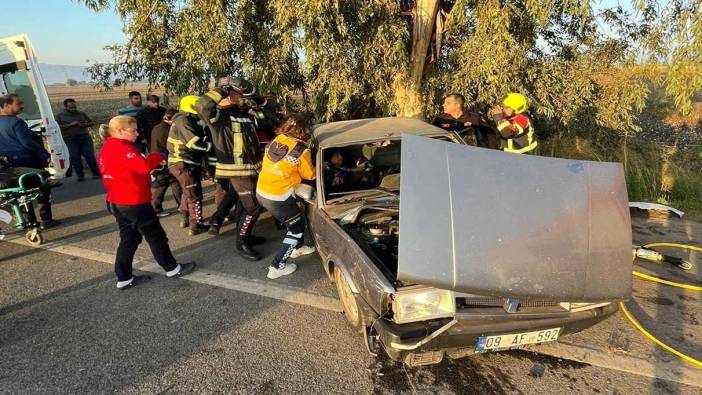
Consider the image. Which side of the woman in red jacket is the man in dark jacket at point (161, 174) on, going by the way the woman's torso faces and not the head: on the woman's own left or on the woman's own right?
on the woman's own left

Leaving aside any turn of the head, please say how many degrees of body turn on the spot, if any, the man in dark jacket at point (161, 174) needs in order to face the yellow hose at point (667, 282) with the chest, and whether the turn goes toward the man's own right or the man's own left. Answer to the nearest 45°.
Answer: approximately 45° to the man's own right

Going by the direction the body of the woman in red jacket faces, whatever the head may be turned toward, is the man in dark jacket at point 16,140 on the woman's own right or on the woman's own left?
on the woman's own left

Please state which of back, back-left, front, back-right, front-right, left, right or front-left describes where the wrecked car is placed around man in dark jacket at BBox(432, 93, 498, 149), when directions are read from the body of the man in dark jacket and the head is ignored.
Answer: front-left

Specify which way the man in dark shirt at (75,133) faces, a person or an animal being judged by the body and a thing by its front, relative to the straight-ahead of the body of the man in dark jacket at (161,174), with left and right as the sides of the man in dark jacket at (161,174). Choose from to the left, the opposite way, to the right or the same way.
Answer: to the right

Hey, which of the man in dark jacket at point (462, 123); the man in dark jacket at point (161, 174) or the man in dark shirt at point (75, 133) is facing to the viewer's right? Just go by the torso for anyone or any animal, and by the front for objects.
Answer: the man in dark jacket at point (161, 174)

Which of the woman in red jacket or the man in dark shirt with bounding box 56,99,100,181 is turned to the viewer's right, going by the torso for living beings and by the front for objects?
the woman in red jacket

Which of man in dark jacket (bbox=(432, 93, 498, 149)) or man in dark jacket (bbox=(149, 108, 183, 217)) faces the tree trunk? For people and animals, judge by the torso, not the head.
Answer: man in dark jacket (bbox=(149, 108, 183, 217))

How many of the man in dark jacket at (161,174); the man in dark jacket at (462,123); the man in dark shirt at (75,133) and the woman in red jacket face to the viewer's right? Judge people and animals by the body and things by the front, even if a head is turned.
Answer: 2

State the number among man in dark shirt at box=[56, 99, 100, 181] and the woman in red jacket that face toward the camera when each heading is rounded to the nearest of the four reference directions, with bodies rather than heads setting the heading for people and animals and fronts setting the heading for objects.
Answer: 1

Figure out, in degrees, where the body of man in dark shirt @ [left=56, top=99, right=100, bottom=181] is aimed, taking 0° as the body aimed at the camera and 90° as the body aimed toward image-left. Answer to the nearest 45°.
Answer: approximately 0°

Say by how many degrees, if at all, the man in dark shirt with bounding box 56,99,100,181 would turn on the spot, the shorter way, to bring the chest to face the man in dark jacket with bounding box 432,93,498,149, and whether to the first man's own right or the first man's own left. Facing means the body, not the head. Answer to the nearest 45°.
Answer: approximately 45° to the first man's own left

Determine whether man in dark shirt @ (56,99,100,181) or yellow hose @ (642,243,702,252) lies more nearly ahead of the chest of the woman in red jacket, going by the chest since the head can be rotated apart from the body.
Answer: the yellow hose

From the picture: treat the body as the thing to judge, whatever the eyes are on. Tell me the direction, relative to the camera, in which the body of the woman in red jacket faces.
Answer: to the viewer's right

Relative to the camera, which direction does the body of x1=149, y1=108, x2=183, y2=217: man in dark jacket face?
to the viewer's right
